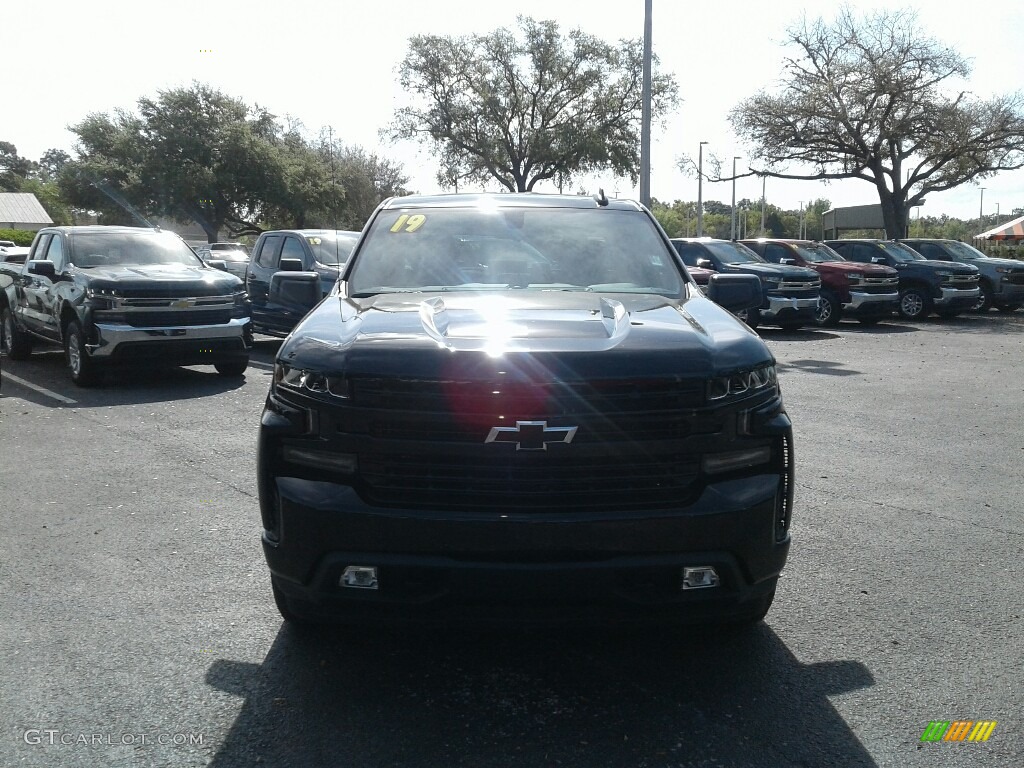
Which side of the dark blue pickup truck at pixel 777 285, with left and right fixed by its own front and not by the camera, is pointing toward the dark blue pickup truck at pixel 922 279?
left

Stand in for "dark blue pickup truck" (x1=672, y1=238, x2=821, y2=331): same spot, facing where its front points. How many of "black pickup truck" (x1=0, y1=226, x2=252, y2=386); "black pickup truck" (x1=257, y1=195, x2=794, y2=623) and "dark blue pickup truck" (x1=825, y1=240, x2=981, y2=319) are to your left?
1

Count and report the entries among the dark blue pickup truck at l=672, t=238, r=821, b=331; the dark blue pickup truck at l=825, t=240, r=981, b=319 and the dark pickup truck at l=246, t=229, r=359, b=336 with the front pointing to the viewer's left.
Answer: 0

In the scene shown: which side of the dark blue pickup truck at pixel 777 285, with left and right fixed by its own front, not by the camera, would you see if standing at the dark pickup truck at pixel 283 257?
right

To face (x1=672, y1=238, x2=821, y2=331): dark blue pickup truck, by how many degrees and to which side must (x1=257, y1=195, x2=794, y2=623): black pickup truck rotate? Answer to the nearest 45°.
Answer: approximately 180°

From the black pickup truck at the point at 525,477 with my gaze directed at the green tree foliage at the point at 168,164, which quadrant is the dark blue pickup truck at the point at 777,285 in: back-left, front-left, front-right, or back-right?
front-right

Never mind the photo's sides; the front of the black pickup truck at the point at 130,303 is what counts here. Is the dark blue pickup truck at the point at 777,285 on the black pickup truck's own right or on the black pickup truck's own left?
on the black pickup truck's own left

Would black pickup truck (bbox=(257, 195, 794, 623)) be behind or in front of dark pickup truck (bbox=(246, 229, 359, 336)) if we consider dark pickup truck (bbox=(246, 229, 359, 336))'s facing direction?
in front

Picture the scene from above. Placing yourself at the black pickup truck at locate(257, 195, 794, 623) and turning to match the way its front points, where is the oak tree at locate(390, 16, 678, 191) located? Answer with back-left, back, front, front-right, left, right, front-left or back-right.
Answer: back

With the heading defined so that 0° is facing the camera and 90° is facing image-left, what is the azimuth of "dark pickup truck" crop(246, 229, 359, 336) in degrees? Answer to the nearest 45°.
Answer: approximately 315°

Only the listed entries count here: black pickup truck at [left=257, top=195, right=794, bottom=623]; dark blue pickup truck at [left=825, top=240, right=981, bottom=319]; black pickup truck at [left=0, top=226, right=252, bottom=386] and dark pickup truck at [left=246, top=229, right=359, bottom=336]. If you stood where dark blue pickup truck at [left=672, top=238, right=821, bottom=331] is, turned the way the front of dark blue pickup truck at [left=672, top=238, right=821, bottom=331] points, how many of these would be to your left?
1

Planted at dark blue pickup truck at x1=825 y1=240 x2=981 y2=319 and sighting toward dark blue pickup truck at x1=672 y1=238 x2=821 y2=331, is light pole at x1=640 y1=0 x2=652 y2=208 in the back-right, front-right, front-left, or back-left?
front-right

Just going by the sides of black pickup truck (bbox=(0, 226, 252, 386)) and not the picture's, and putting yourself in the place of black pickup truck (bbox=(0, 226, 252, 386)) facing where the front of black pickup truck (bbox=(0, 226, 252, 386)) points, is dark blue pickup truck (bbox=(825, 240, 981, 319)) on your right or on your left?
on your left

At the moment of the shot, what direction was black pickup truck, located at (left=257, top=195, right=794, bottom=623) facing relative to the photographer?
facing the viewer

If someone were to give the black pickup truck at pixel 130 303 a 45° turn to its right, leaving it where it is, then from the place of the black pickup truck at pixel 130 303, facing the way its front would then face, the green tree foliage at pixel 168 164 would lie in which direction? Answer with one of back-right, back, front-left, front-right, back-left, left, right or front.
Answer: back

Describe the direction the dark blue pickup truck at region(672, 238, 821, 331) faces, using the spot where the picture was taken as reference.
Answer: facing the viewer and to the right of the viewer

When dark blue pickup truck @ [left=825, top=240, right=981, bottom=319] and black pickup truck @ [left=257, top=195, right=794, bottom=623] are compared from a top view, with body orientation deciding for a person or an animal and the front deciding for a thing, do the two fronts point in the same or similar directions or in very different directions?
same or similar directions
